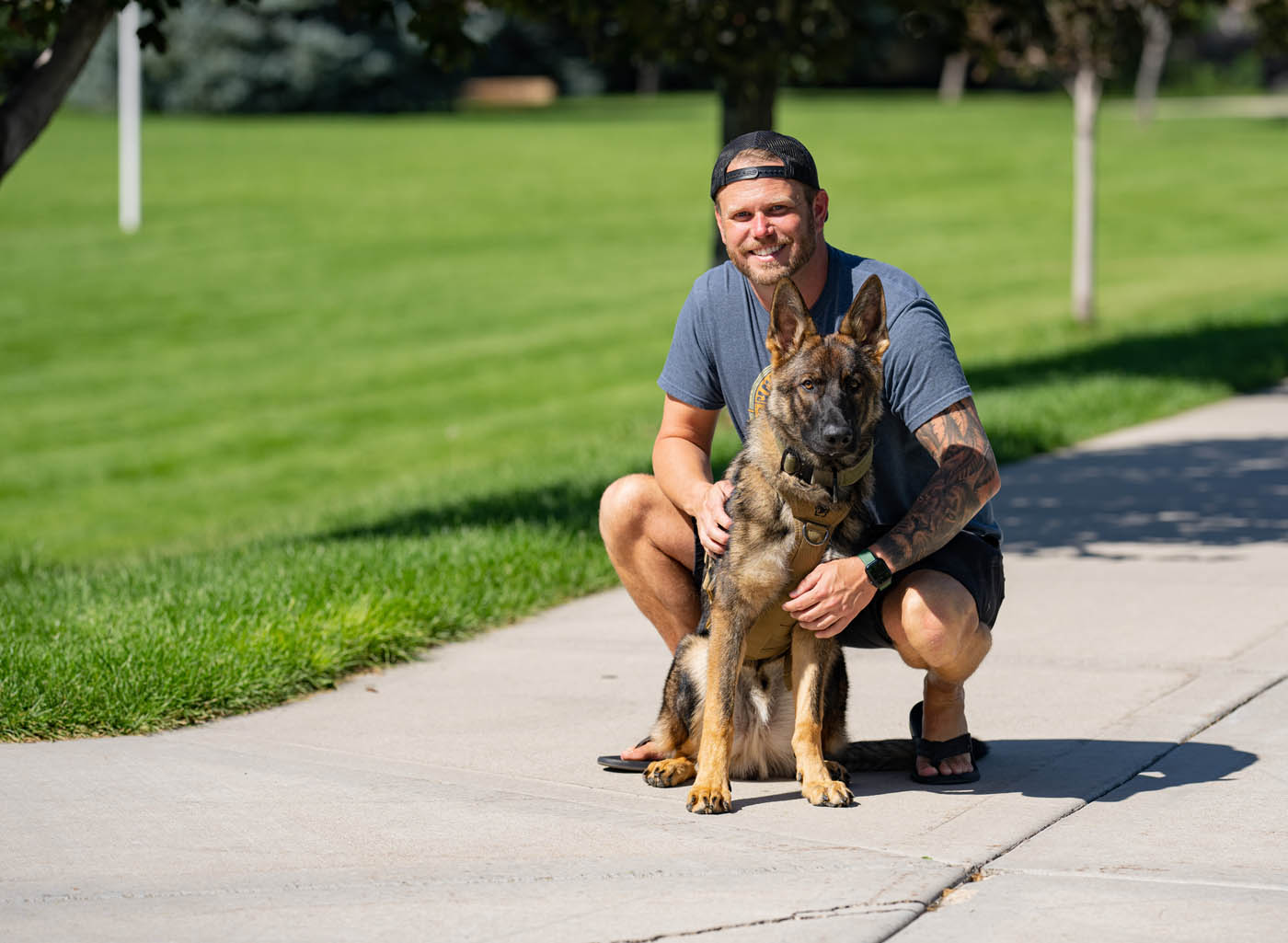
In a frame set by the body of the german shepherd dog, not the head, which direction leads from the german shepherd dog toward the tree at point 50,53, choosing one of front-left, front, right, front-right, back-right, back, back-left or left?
back-right

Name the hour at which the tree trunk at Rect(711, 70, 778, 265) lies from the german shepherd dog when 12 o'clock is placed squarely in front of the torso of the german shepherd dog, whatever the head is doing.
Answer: The tree trunk is roughly at 6 o'clock from the german shepherd dog.

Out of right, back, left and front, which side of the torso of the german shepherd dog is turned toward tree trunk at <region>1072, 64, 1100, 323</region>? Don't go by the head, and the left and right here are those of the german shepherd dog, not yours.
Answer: back

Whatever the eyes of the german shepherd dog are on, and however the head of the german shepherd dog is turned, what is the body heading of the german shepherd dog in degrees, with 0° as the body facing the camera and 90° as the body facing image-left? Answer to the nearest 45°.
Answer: approximately 0°
